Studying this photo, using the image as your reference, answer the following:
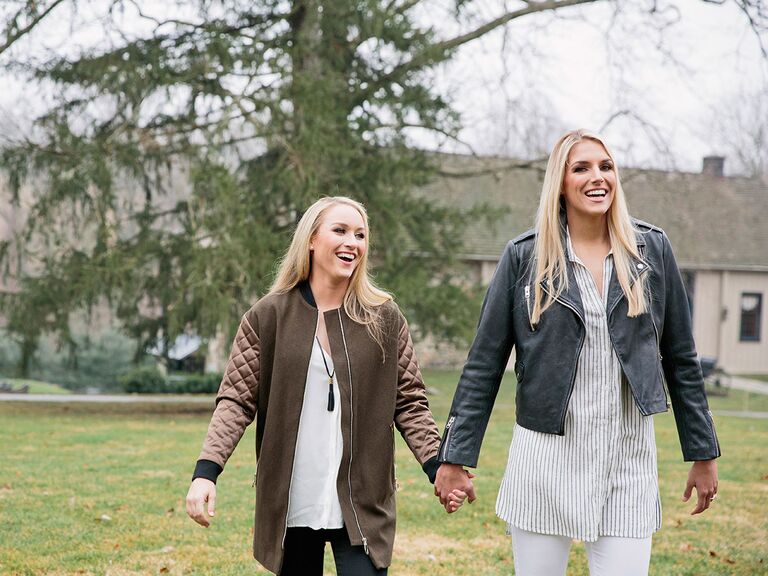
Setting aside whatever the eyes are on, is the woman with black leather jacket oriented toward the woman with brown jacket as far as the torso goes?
no

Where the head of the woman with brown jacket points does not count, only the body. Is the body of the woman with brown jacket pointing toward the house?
no

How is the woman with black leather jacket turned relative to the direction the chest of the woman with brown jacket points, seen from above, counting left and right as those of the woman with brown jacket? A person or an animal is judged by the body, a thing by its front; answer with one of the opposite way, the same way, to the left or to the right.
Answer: the same way

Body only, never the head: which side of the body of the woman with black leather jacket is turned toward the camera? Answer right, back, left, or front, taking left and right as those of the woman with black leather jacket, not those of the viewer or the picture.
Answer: front

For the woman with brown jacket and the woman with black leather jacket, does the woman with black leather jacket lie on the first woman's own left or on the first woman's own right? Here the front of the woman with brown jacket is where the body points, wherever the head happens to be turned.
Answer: on the first woman's own left

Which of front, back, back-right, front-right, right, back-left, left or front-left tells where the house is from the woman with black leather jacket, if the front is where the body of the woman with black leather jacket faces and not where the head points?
back

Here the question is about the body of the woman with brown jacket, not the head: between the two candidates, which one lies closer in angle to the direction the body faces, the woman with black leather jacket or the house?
the woman with black leather jacket

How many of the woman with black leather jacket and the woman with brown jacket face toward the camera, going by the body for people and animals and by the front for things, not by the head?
2

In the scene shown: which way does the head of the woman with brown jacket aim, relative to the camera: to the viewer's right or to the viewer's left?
to the viewer's right

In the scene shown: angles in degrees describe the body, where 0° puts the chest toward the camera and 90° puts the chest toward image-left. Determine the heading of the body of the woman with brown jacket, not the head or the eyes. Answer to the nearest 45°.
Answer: approximately 0°
